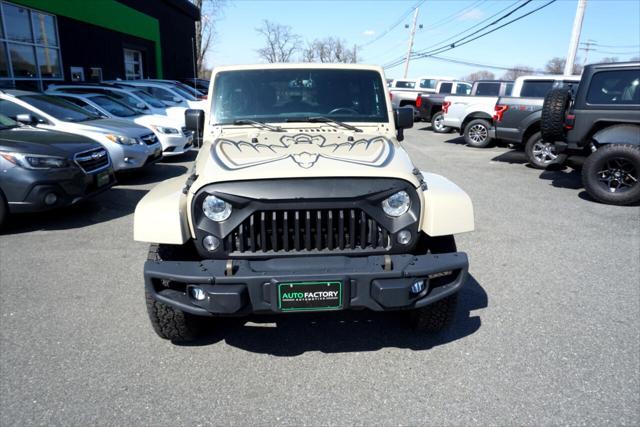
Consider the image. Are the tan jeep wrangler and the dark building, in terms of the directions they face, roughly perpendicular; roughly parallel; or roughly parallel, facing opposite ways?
roughly perpendicular

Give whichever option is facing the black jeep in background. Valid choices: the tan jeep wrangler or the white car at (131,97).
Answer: the white car

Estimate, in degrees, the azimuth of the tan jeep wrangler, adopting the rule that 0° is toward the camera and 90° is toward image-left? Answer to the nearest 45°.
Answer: approximately 0°

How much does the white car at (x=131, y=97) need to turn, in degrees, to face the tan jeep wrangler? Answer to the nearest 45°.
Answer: approximately 45° to its right

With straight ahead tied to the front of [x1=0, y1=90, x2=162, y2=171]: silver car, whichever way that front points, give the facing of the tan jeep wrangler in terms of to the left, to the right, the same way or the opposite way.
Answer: to the right

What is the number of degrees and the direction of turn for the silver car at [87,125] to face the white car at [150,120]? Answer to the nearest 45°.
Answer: approximately 90° to its left

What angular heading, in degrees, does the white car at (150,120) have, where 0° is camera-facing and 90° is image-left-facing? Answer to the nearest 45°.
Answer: approximately 315°

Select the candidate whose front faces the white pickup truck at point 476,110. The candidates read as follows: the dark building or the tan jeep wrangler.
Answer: the dark building

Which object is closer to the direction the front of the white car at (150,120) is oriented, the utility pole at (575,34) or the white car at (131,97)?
the utility pole

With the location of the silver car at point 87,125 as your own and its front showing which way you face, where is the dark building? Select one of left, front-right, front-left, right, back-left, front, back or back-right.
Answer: back-left

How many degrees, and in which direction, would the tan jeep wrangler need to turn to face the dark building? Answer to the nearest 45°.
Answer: approximately 135° to its right
